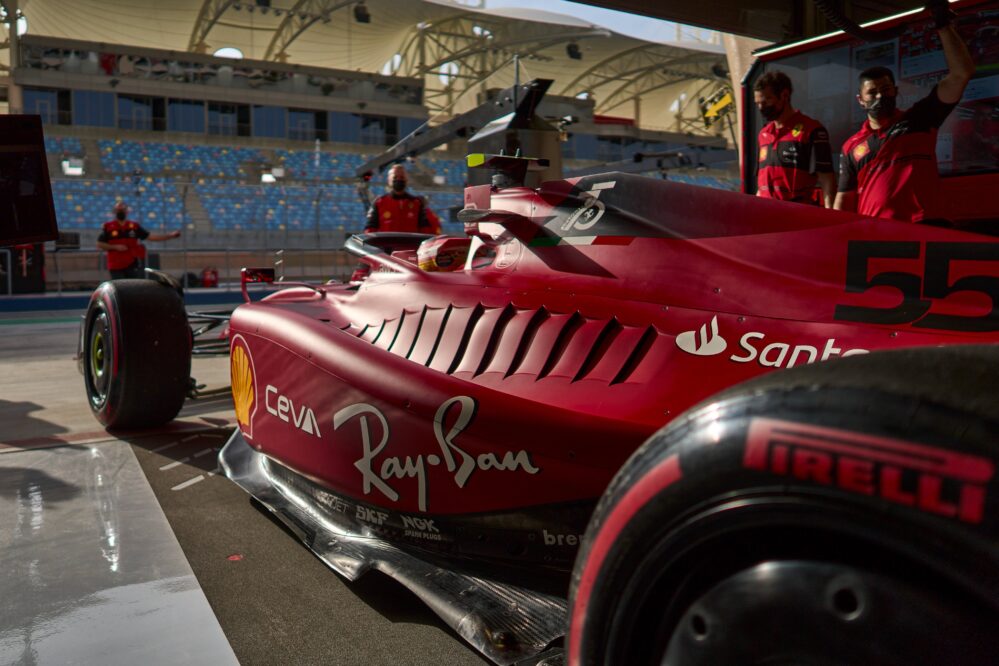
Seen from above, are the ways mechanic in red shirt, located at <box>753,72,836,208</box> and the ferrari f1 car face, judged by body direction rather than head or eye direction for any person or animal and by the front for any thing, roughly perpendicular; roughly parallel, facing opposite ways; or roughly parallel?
roughly perpendicular

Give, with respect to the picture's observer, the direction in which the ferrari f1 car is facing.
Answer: facing away from the viewer and to the left of the viewer

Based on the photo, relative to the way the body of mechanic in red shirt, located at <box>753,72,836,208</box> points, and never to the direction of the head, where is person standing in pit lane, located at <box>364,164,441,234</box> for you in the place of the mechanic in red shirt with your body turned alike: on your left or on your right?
on your right

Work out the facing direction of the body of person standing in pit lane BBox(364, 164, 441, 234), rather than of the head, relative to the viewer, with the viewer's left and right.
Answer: facing the viewer

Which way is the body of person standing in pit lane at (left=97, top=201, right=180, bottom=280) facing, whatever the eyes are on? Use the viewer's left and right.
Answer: facing the viewer

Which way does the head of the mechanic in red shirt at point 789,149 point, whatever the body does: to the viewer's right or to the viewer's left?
to the viewer's left

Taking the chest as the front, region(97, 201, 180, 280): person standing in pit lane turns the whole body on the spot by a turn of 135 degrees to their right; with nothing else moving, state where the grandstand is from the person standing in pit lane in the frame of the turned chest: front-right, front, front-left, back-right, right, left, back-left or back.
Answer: front-right

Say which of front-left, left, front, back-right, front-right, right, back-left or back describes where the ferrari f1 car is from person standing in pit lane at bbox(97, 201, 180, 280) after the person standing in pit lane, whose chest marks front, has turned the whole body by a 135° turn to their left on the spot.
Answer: back-right

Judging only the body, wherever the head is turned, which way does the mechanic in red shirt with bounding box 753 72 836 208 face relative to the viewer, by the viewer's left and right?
facing the viewer and to the left of the viewer

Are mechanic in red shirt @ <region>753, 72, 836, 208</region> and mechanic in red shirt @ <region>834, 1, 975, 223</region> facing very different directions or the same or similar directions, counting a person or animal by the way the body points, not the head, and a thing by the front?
same or similar directions

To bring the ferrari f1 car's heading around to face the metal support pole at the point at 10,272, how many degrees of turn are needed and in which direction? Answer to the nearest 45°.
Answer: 0° — it already faces it

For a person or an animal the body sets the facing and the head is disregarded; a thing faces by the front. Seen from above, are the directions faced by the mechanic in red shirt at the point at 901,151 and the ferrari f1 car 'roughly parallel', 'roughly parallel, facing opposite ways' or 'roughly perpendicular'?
roughly perpendicular
